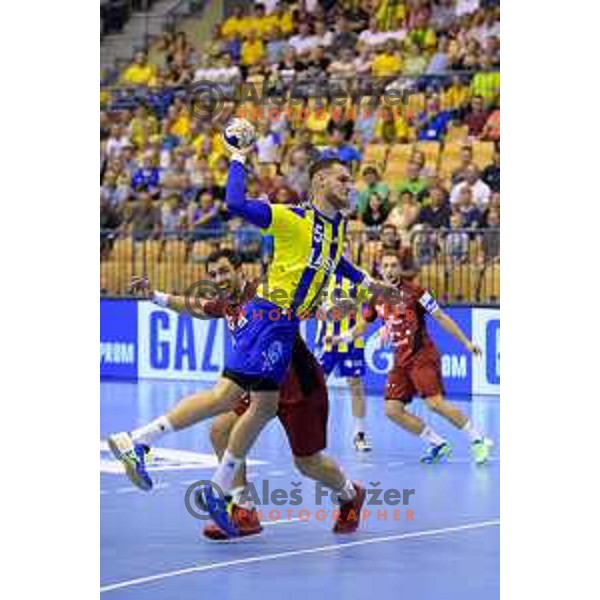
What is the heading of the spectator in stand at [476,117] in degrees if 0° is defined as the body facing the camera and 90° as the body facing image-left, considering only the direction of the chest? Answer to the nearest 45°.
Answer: approximately 0°

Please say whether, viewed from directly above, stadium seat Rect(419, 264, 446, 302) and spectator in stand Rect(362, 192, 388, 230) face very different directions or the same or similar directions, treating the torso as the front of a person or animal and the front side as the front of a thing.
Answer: same or similar directions

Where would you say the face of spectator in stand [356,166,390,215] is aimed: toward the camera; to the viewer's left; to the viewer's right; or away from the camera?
toward the camera

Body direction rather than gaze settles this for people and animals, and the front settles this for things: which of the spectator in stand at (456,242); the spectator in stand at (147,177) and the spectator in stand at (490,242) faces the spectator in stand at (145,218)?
the spectator in stand at (147,177)

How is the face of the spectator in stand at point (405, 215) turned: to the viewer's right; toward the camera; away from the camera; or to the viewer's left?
toward the camera

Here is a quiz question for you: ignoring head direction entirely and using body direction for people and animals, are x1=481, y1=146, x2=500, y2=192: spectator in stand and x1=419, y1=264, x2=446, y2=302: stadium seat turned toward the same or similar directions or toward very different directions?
same or similar directions

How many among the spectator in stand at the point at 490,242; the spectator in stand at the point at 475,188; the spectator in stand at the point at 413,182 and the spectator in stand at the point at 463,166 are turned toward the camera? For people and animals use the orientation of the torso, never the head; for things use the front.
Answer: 4

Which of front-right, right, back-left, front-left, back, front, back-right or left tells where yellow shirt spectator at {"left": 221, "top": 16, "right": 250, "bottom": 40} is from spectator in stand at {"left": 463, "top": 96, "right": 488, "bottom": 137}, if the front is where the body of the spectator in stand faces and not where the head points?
back-right

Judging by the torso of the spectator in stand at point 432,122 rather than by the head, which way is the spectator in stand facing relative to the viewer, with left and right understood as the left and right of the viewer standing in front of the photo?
facing the viewer

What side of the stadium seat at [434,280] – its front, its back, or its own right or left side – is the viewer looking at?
front

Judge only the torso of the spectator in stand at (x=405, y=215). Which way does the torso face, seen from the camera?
toward the camera

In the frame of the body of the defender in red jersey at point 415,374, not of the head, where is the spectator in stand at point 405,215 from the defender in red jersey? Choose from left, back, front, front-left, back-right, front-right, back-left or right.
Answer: back-right

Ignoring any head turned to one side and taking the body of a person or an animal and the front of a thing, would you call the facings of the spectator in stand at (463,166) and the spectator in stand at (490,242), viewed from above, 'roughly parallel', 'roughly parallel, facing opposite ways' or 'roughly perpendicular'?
roughly parallel

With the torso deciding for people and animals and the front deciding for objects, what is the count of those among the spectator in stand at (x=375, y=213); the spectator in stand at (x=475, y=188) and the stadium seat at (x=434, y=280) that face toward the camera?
3
